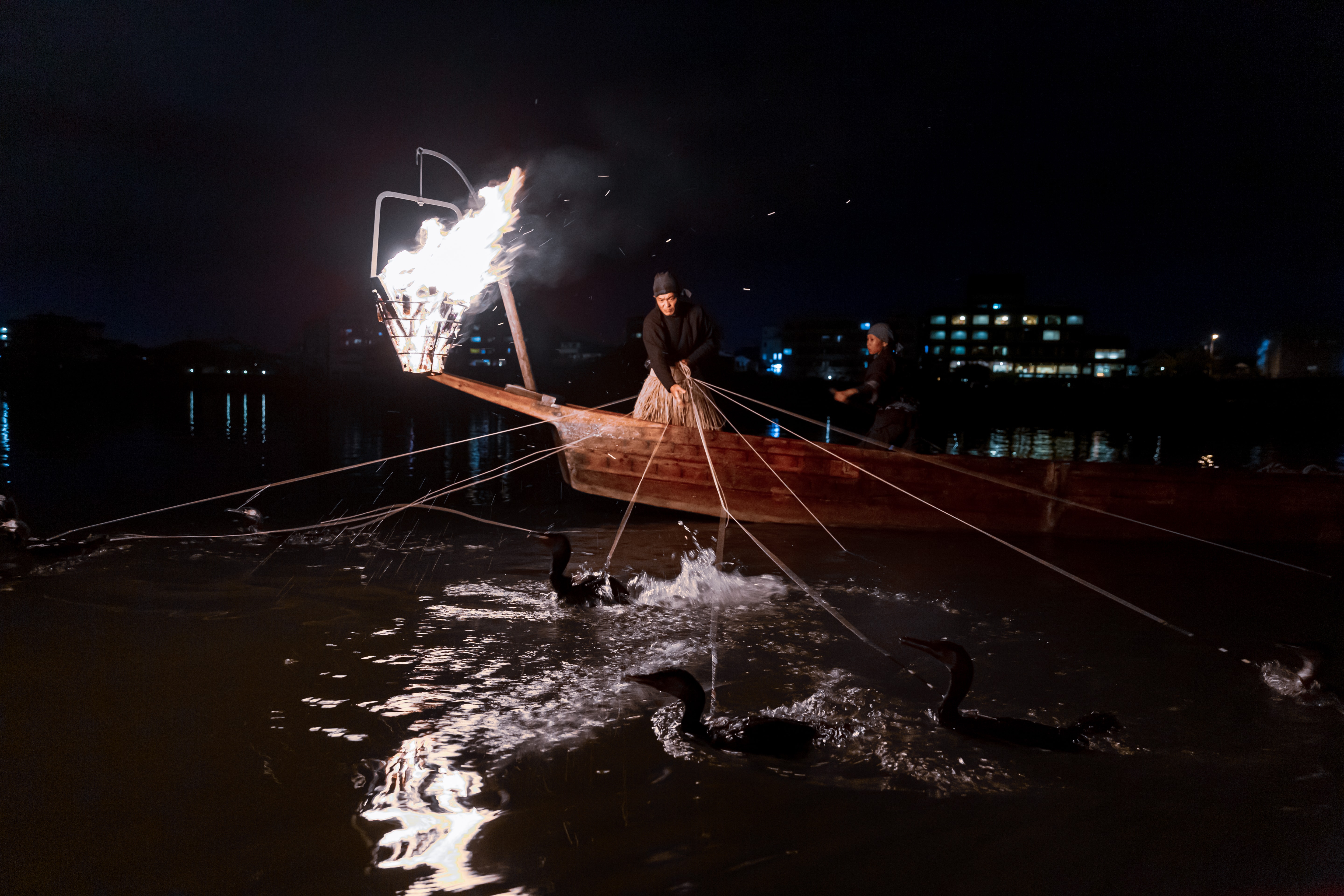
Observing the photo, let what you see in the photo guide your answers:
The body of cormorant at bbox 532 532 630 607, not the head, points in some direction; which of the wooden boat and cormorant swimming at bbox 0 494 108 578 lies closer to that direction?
the cormorant swimming

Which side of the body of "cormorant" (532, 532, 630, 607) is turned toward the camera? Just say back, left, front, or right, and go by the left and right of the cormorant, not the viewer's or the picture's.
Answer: left

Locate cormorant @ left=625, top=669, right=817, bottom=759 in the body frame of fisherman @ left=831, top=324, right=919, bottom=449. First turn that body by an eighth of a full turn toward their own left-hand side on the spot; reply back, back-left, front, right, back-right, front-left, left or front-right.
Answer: front-left

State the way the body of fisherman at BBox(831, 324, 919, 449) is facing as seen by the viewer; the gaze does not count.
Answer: to the viewer's left

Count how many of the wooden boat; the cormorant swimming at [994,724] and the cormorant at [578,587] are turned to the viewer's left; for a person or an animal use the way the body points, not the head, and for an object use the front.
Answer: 3

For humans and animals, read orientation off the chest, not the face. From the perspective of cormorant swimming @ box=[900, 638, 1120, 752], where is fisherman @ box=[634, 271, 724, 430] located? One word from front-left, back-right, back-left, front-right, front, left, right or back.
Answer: front-right

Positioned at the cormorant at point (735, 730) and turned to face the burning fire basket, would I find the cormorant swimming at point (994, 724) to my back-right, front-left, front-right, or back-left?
back-right

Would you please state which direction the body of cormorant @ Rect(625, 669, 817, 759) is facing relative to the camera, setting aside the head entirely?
to the viewer's left

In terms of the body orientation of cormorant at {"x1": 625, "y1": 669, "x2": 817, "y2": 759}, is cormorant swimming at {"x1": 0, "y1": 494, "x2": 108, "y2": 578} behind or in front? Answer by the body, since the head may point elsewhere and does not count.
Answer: in front

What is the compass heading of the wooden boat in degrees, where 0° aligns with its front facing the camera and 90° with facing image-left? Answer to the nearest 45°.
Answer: approximately 90°

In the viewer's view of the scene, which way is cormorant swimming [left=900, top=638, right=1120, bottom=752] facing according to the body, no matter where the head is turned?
to the viewer's left

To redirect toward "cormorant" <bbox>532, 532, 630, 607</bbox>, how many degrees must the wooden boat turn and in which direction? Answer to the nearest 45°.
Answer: approximately 45° to its left
